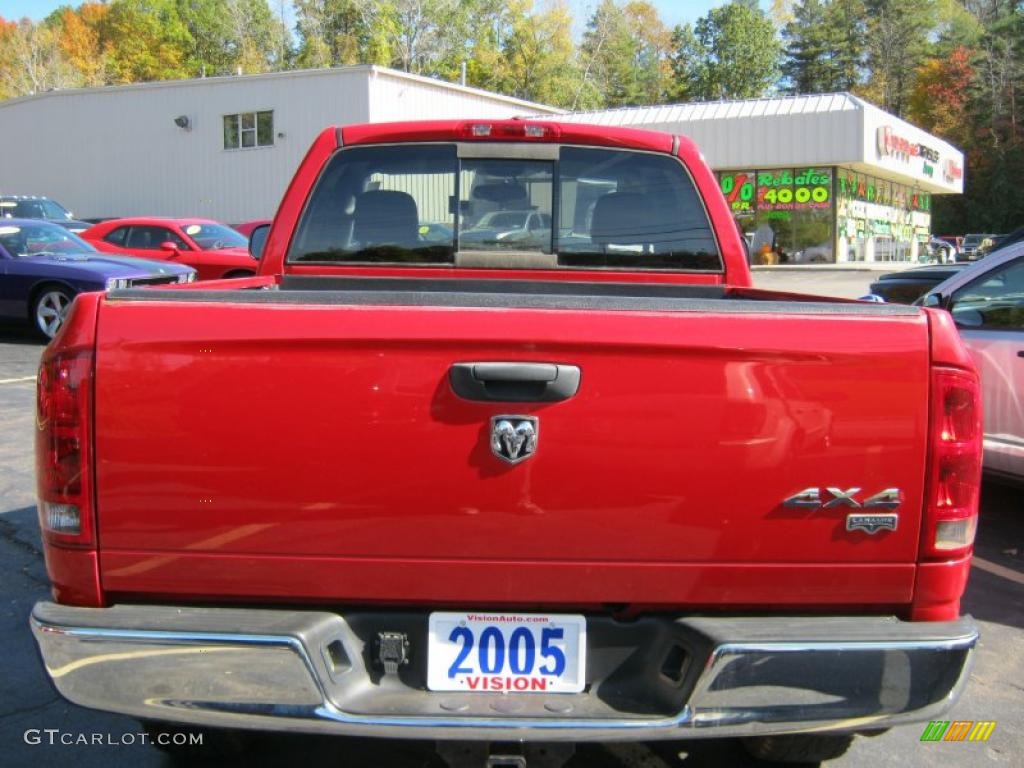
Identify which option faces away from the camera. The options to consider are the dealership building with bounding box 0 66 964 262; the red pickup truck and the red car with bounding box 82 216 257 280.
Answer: the red pickup truck

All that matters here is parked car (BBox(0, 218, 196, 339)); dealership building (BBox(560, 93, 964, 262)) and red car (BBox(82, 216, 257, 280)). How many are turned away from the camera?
0

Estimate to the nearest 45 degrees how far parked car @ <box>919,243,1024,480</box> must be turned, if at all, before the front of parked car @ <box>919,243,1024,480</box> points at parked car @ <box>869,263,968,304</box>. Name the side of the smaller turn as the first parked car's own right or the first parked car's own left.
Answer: approximately 45° to the first parked car's own right

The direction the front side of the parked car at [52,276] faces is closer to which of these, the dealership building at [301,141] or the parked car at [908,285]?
the parked car

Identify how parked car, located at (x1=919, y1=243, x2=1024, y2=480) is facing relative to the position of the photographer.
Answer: facing away from the viewer and to the left of the viewer

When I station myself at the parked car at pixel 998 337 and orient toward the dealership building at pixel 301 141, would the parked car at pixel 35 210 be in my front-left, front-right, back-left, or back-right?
front-left

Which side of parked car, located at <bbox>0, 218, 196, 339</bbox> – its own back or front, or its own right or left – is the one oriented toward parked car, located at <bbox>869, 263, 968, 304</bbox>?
front

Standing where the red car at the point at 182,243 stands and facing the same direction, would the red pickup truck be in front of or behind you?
in front

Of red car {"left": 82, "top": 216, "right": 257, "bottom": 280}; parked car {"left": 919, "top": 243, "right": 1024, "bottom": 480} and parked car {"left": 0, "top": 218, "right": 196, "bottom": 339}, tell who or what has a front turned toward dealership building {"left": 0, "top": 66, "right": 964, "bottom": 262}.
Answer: parked car {"left": 919, "top": 243, "right": 1024, "bottom": 480}

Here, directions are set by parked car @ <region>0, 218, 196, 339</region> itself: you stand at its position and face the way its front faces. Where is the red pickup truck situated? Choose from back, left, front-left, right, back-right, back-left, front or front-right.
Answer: front-right

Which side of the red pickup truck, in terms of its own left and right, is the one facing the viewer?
back

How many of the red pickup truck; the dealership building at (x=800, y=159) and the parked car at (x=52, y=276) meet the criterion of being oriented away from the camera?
1

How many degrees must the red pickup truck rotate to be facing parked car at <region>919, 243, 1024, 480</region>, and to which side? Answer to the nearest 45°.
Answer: approximately 45° to its right

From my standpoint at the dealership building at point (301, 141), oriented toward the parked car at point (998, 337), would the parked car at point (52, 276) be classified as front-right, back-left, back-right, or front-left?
front-right

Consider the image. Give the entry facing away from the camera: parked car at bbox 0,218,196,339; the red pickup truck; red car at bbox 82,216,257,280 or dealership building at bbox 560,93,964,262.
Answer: the red pickup truck
